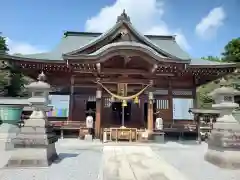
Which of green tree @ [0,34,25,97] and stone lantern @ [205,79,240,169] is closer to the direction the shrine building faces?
the stone lantern

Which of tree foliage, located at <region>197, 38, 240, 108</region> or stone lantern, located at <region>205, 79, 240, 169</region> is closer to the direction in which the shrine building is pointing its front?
the stone lantern

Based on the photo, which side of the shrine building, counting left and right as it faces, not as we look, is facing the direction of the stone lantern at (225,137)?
front

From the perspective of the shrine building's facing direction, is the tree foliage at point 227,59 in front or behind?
behind

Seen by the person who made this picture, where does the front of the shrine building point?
facing the viewer

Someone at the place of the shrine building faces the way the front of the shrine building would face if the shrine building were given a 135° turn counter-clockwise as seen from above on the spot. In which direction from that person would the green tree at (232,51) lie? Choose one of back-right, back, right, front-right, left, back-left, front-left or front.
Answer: front

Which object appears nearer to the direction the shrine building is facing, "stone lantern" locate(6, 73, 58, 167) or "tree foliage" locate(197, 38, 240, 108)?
the stone lantern

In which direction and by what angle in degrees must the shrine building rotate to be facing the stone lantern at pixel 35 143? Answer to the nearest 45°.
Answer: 0° — it already faces it

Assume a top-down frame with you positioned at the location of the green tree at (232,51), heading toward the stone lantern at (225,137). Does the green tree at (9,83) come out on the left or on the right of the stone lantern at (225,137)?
right

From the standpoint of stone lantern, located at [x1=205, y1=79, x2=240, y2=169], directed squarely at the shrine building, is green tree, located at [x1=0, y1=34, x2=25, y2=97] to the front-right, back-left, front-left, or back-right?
front-left
